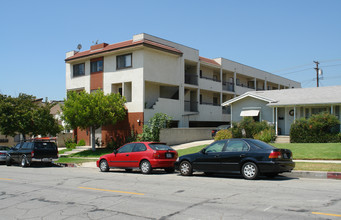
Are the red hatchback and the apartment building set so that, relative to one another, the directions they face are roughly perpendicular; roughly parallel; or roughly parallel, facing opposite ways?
roughly perpendicular

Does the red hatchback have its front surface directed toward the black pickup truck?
yes

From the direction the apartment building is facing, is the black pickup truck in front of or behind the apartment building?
in front

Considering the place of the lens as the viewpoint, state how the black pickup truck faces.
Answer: facing away from the viewer and to the left of the viewer

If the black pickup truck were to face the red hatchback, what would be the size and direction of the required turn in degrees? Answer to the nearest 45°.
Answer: approximately 180°

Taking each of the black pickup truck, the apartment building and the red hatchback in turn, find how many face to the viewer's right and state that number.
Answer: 0

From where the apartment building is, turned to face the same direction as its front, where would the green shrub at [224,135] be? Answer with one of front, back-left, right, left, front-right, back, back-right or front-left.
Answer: left

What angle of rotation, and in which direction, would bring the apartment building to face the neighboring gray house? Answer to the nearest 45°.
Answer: approximately 135° to its left

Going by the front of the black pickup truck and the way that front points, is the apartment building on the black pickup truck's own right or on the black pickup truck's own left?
on the black pickup truck's own right

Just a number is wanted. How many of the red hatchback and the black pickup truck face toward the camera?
0

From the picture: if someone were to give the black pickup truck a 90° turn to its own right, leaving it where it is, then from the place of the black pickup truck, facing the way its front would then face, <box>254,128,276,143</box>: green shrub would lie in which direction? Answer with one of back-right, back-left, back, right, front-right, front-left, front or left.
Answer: front-right

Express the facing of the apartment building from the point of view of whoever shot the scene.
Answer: facing the viewer and to the left of the viewer

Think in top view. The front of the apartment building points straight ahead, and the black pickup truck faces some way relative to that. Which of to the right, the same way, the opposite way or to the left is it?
to the right

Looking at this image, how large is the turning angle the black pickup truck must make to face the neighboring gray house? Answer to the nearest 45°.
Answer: approximately 135° to its right

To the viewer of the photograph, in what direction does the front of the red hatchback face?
facing away from the viewer and to the left of the viewer

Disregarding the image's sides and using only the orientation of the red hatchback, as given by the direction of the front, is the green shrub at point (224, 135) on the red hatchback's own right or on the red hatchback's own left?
on the red hatchback's own right
